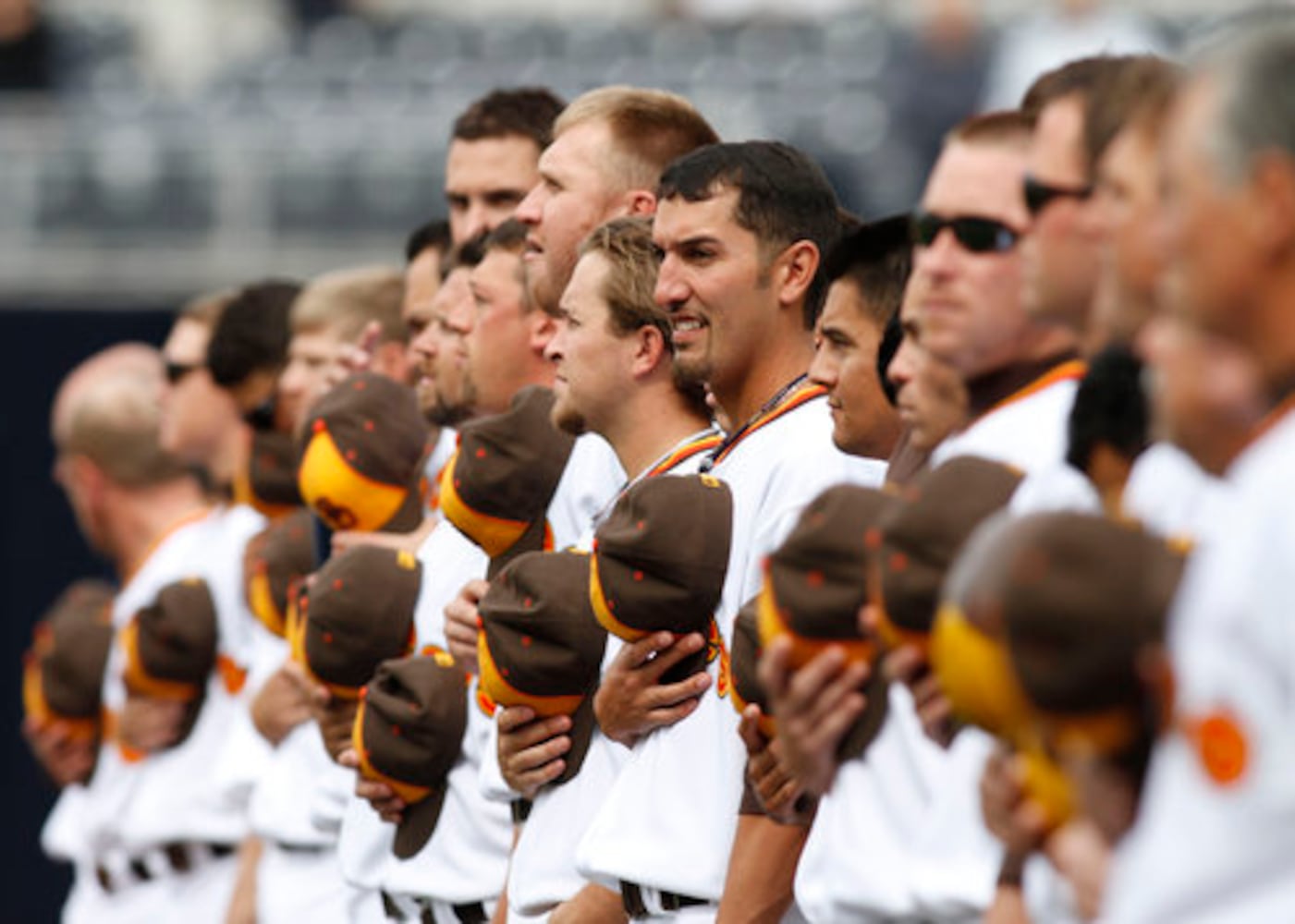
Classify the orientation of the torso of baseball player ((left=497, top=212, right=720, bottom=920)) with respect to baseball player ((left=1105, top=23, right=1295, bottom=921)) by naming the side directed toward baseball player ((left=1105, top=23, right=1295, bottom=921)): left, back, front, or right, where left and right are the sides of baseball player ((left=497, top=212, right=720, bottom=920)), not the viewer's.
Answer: left

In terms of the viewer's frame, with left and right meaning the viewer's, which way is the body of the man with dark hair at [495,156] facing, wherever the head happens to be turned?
facing the viewer and to the left of the viewer

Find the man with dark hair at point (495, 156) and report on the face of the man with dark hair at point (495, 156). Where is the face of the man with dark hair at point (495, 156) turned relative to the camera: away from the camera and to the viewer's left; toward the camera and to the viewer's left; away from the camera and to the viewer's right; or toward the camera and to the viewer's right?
toward the camera and to the viewer's left

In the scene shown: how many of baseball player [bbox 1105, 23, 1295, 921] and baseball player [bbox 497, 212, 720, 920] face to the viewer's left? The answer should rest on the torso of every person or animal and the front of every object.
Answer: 2

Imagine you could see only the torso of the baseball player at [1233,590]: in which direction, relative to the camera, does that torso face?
to the viewer's left

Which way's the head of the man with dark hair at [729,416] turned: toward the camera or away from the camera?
toward the camera

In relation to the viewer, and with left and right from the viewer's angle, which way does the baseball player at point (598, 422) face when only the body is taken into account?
facing to the left of the viewer

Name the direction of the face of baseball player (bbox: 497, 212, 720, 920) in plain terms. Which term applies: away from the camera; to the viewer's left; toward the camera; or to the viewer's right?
to the viewer's left

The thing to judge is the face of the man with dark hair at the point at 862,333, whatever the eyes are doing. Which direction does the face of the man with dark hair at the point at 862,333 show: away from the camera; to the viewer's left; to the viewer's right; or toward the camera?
to the viewer's left

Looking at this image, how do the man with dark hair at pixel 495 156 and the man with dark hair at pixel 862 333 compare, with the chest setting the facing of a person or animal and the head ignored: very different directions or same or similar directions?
same or similar directions
